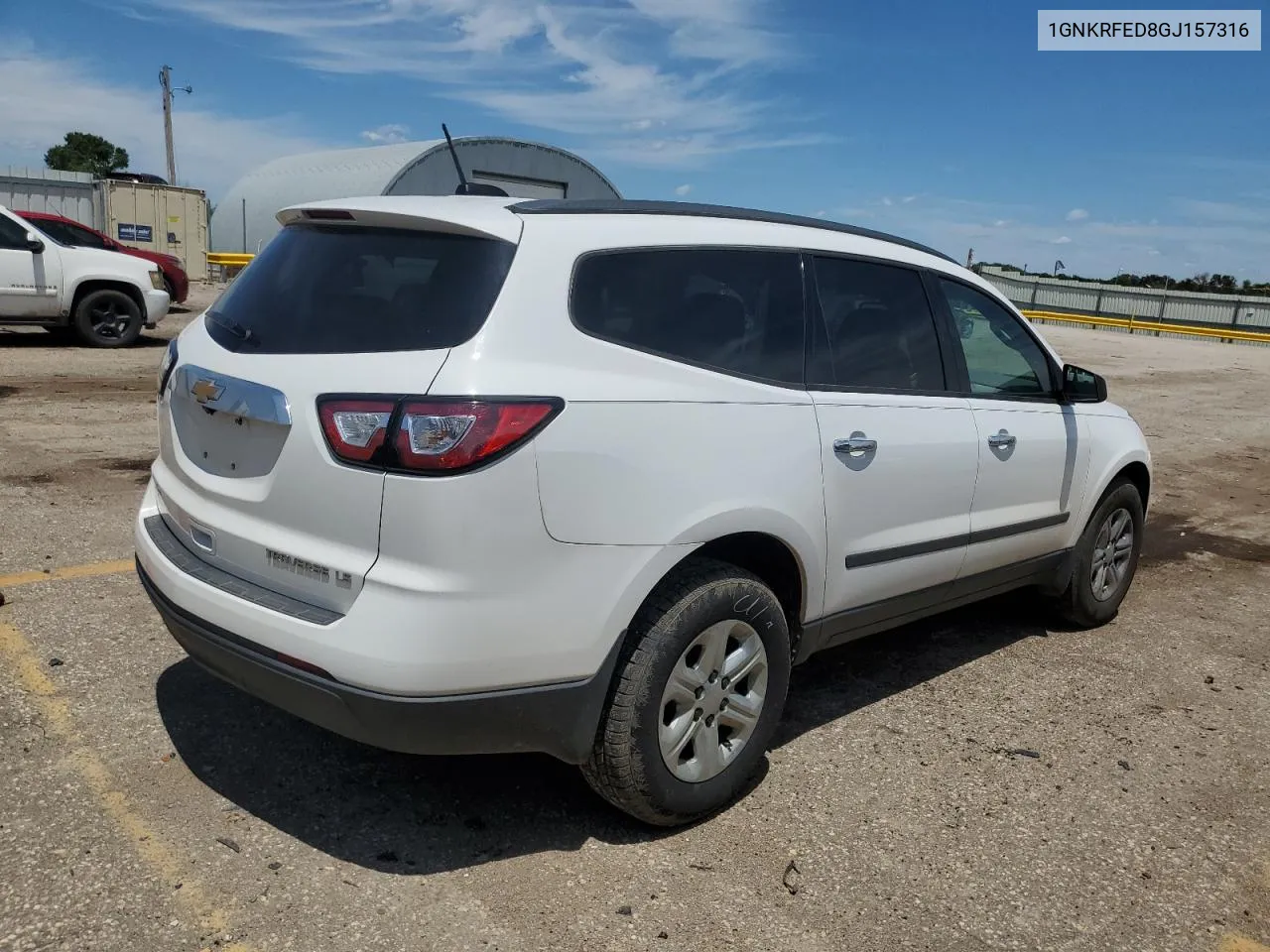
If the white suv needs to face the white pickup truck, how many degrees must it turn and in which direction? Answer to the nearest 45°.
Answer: approximately 90° to its left

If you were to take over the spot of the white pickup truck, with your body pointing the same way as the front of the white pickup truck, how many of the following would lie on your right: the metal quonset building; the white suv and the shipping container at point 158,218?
1

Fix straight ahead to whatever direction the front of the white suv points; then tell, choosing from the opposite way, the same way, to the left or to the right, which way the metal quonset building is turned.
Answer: to the right

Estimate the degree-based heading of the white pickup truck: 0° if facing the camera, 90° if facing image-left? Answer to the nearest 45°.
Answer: approximately 270°

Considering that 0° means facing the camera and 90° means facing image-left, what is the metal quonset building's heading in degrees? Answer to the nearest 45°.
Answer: approximately 315°

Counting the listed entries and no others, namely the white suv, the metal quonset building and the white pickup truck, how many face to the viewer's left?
0

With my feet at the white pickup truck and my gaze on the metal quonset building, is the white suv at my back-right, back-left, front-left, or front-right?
back-right

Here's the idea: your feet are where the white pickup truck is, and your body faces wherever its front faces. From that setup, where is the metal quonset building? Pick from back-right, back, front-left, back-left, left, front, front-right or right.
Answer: front-left

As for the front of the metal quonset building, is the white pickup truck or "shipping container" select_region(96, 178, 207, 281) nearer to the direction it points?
the white pickup truck

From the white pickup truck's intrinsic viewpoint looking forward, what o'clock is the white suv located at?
The white suv is roughly at 3 o'clock from the white pickup truck.

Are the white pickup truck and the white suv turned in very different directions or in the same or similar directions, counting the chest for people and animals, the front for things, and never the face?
same or similar directions

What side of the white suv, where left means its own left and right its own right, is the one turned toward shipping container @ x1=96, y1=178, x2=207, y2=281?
left

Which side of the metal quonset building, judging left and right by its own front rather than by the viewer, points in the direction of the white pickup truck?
right
